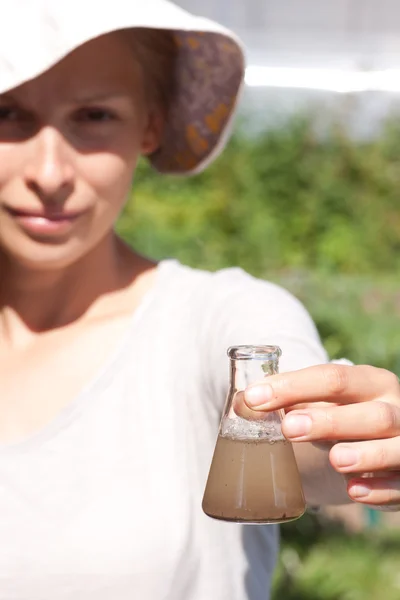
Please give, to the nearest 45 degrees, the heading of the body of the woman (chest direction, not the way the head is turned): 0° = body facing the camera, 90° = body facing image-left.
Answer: approximately 0°
